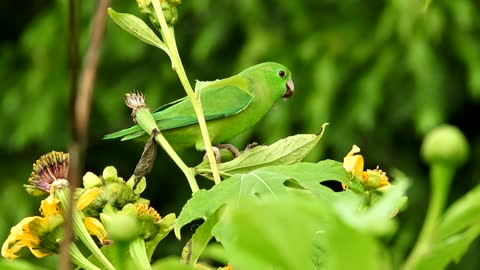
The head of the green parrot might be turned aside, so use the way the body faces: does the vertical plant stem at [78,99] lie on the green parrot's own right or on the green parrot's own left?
on the green parrot's own right

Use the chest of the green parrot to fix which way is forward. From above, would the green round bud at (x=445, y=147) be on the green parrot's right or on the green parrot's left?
on the green parrot's right

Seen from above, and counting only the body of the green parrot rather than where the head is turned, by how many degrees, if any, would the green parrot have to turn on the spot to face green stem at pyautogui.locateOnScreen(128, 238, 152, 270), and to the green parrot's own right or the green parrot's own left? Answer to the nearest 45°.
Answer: approximately 90° to the green parrot's own right

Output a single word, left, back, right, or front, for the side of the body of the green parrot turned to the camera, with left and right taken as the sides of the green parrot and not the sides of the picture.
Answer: right
